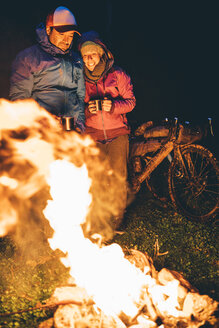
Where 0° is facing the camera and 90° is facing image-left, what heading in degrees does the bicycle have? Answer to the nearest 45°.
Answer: approximately 315°
